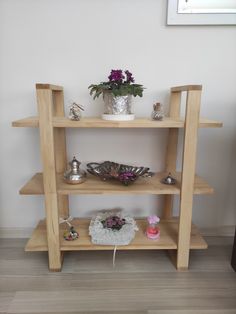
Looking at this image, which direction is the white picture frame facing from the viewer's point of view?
toward the camera

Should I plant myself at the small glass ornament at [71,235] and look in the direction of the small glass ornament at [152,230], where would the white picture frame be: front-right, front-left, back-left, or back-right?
front-left

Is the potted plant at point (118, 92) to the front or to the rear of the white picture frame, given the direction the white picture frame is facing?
to the front
